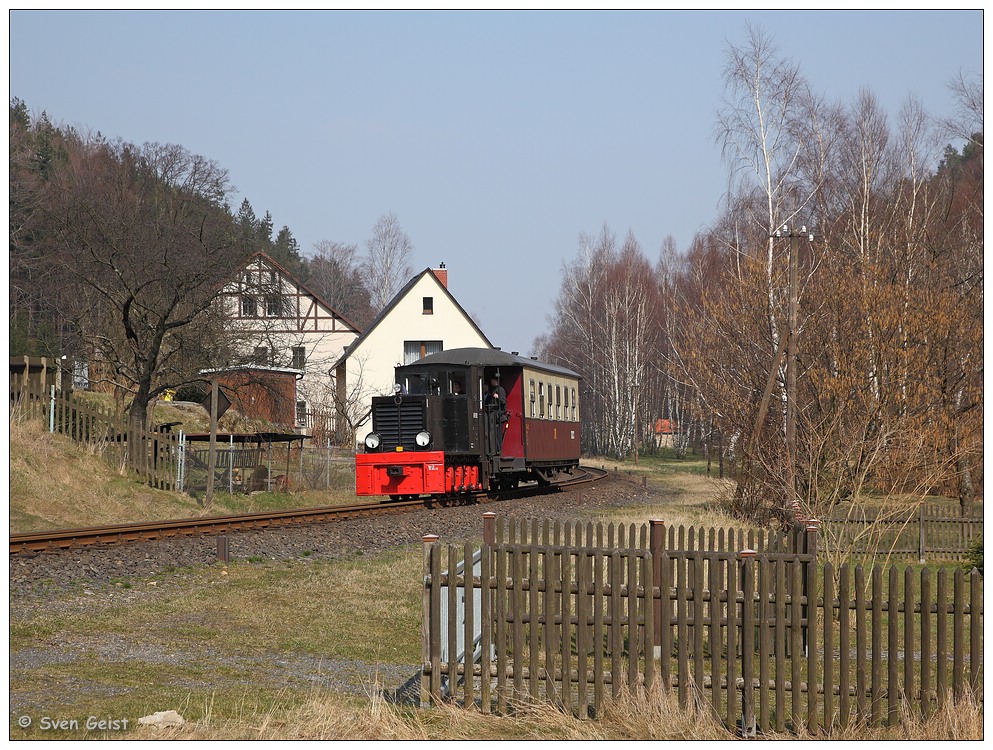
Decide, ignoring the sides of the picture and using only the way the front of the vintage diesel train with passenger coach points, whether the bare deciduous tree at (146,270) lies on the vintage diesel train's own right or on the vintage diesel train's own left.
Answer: on the vintage diesel train's own right

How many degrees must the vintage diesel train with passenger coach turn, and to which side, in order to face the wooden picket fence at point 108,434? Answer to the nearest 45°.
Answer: approximately 45° to its right

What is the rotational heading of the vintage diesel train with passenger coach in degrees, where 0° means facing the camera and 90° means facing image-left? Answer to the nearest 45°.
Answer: approximately 45°
